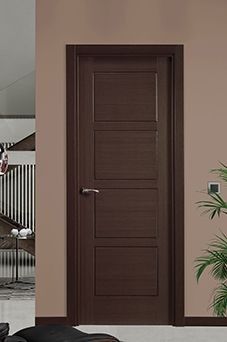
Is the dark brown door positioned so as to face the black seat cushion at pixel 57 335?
yes

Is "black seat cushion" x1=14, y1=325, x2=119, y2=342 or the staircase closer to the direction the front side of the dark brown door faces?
the black seat cushion

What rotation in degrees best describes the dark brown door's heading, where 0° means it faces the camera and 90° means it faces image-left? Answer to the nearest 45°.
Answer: approximately 0°
